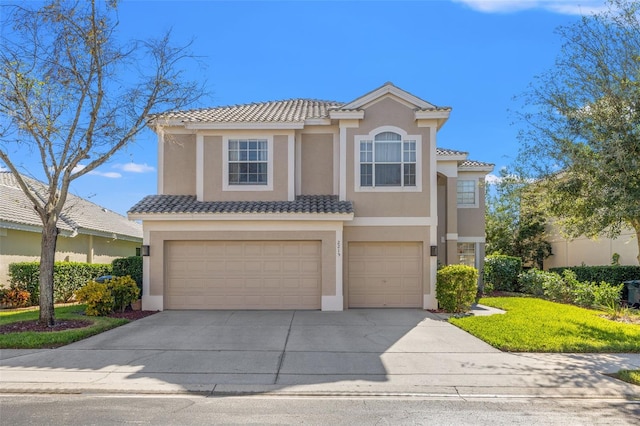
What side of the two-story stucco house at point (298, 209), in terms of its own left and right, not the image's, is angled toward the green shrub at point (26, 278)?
right

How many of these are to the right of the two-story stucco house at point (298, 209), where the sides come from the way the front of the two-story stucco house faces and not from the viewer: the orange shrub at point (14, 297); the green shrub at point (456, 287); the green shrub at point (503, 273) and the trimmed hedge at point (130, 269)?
2

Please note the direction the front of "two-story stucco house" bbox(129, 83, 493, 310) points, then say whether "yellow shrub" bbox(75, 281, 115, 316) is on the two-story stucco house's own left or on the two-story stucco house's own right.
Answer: on the two-story stucco house's own right

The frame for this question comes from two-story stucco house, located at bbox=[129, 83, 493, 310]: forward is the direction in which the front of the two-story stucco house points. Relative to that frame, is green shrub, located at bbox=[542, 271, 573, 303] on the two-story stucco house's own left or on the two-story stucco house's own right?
on the two-story stucco house's own left

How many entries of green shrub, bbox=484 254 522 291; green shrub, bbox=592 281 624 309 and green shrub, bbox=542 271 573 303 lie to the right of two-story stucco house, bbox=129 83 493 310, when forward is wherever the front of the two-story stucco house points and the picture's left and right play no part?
0

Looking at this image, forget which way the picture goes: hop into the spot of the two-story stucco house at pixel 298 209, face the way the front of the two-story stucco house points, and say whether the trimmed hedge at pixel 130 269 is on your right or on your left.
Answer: on your right

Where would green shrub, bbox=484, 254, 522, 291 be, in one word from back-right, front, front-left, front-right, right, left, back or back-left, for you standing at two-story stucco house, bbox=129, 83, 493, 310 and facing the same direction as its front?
back-left

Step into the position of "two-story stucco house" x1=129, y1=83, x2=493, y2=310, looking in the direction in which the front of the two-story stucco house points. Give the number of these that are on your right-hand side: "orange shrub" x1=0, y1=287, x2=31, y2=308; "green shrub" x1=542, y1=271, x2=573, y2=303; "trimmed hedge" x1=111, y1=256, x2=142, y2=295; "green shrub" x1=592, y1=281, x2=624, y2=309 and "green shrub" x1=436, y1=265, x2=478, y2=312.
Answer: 2

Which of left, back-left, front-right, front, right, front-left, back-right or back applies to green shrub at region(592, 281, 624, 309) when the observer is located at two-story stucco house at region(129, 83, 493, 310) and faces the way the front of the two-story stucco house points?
left

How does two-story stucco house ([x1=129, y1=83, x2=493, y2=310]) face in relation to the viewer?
toward the camera

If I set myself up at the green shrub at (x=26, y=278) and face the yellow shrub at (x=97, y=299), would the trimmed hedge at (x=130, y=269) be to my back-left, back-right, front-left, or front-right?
front-left

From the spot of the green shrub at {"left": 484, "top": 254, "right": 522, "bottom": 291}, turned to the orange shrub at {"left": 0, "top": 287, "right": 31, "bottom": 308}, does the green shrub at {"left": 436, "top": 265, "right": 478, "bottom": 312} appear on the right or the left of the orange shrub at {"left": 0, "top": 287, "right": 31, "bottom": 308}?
left

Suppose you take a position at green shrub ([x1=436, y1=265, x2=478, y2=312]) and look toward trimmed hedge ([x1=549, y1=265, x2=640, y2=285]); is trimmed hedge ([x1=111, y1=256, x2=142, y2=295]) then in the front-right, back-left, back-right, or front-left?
back-left
